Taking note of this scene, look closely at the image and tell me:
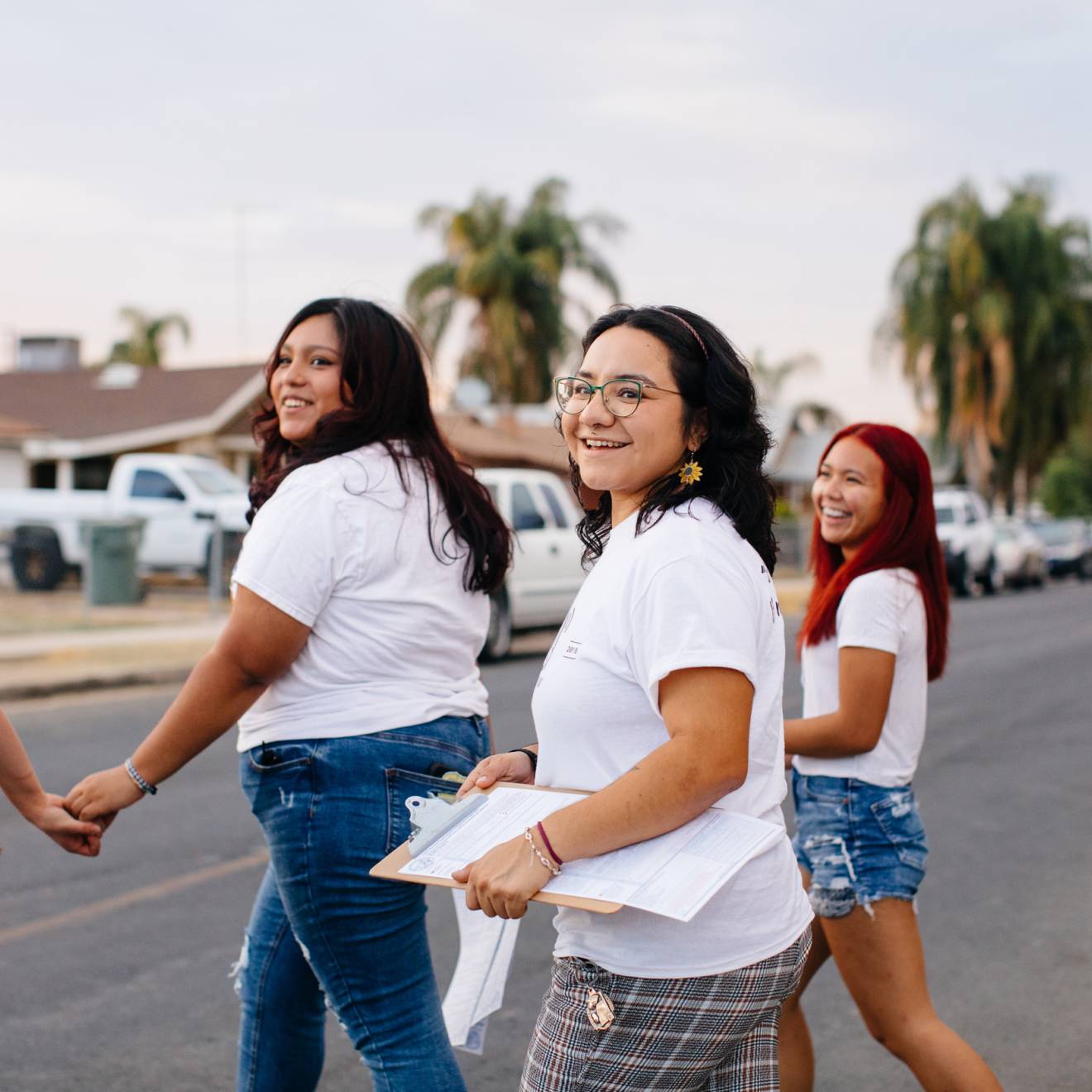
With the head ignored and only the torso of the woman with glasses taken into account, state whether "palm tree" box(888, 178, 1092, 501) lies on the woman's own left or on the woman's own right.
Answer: on the woman's own right

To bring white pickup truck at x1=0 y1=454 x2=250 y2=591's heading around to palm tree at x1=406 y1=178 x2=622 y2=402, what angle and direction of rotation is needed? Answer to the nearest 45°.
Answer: approximately 90° to its left

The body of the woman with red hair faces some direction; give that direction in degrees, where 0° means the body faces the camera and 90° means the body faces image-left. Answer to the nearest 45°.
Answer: approximately 90°

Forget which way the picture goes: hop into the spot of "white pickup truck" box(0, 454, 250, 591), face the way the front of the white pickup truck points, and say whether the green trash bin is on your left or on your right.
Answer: on your right

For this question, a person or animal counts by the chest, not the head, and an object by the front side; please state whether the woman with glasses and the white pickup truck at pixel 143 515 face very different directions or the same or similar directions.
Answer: very different directions

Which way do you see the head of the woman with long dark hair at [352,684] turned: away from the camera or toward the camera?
toward the camera

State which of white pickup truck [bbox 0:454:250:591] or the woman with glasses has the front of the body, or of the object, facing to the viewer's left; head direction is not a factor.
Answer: the woman with glasses

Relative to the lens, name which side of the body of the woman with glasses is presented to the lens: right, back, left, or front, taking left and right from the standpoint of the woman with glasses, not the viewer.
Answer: left

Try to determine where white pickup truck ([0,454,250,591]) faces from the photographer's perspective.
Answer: facing the viewer and to the right of the viewer

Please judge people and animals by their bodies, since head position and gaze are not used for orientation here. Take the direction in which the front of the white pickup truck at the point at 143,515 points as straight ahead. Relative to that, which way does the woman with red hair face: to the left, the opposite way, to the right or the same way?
the opposite way

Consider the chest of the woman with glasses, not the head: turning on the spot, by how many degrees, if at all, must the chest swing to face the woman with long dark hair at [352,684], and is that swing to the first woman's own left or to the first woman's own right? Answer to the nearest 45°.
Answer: approximately 45° to the first woman's own right

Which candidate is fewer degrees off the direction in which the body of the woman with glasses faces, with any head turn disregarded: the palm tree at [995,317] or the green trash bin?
the green trash bin

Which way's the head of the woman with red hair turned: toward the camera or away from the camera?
toward the camera

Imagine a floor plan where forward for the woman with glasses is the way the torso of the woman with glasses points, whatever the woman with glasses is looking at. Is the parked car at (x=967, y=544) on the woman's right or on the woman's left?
on the woman's right
